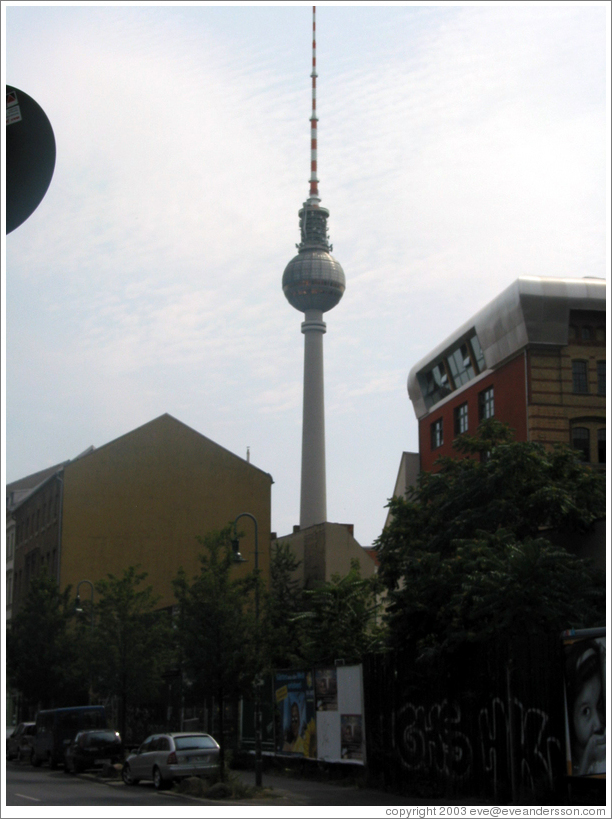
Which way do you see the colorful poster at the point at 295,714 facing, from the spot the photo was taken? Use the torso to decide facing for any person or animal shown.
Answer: facing the viewer and to the left of the viewer

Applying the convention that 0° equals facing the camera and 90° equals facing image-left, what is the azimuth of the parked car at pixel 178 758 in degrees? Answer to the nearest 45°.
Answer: approximately 135°

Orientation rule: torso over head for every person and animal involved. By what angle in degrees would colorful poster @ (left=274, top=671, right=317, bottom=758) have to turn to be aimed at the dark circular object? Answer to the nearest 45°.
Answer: approximately 45° to its left

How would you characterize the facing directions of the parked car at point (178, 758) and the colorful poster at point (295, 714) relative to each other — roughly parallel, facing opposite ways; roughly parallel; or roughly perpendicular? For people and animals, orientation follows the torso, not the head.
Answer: roughly perpendicular

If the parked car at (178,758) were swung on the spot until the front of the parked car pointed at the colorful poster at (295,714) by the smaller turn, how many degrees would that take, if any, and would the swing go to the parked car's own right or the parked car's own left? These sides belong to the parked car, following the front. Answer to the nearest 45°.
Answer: approximately 90° to the parked car's own right

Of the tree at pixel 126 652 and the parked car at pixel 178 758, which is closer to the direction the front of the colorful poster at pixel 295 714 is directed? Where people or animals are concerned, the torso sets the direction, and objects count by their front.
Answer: the parked car

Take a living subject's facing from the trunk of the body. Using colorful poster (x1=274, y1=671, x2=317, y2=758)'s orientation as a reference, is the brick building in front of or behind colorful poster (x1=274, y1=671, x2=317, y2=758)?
behind

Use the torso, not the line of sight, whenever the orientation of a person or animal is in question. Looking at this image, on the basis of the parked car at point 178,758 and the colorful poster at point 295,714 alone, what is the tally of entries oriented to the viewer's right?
0

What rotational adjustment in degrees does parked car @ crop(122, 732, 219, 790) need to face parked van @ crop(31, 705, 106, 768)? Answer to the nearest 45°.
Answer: approximately 45° to its right

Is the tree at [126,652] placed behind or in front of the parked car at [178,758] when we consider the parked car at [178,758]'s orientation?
in front
